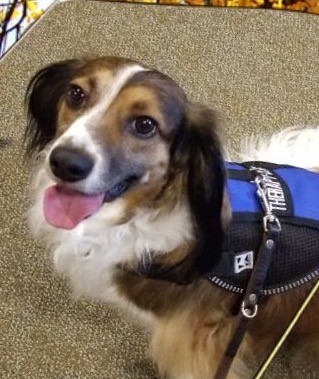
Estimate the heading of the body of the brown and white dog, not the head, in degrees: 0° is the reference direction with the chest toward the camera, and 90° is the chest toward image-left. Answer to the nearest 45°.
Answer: approximately 45°
